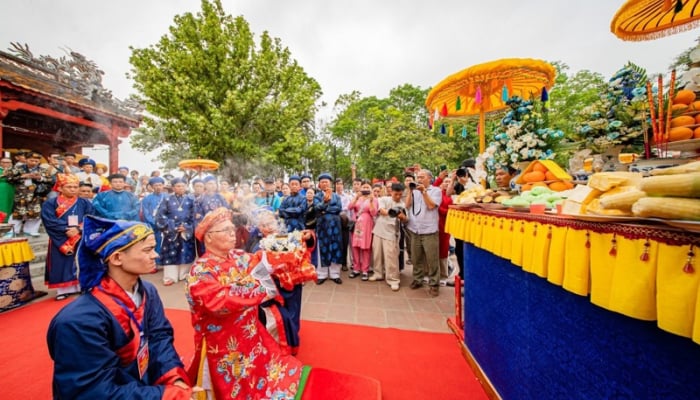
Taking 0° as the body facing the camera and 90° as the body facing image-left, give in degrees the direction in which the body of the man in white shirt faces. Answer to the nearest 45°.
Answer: approximately 0°

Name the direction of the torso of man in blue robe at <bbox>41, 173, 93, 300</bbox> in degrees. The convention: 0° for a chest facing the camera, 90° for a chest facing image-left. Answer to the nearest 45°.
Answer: approximately 315°

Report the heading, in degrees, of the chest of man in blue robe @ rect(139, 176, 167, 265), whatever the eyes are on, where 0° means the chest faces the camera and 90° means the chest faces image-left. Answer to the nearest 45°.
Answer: approximately 315°

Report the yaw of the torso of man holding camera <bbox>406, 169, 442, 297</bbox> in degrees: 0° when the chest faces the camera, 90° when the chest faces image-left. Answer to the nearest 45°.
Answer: approximately 45°

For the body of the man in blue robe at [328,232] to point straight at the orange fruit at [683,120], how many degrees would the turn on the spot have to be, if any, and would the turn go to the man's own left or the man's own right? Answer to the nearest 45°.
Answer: approximately 45° to the man's own left

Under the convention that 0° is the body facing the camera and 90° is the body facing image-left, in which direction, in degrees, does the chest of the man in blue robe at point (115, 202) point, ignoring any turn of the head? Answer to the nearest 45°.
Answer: approximately 0°

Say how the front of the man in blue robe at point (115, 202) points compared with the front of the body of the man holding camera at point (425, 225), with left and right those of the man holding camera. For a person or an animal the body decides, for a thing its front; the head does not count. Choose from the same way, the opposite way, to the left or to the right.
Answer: to the left
